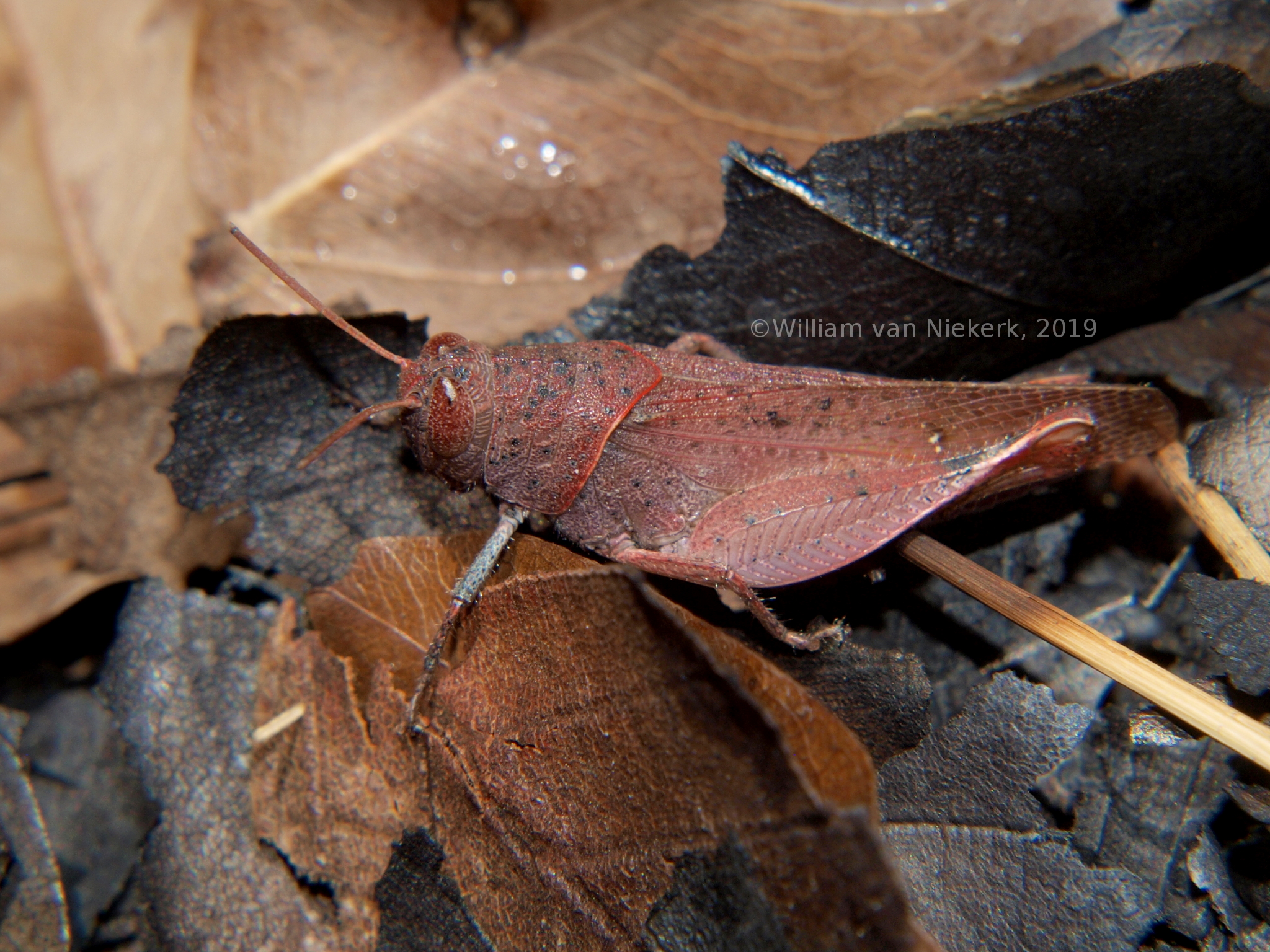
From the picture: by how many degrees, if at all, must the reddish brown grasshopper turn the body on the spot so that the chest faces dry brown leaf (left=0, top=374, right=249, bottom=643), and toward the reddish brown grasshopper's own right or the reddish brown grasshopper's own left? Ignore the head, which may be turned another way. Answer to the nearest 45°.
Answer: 0° — it already faces it

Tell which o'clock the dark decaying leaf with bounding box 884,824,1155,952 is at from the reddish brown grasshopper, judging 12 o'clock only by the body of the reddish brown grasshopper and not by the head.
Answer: The dark decaying leaf is roughly at 7 o'clock from the reddish brown grasshopper.

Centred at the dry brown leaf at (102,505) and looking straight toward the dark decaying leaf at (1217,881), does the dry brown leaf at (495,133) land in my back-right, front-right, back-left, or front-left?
front-left

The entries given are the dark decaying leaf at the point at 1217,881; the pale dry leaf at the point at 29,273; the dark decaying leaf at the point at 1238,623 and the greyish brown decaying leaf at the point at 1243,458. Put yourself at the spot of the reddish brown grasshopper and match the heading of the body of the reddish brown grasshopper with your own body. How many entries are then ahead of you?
1

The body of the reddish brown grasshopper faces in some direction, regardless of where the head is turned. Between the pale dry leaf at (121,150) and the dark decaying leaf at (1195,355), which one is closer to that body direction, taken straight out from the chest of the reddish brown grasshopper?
the pale dry leaf

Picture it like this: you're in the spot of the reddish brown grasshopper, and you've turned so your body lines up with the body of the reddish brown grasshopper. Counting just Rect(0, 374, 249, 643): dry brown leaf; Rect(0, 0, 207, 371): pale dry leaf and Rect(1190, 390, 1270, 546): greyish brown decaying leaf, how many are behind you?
1

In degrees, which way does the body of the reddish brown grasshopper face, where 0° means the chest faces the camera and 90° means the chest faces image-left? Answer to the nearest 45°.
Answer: approximately 90°

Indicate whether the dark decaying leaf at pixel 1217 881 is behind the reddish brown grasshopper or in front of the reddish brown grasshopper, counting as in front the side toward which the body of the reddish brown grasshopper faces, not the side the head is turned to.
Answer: behind

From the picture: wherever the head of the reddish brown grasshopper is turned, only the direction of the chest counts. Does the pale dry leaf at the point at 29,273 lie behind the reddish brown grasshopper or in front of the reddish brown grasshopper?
in front

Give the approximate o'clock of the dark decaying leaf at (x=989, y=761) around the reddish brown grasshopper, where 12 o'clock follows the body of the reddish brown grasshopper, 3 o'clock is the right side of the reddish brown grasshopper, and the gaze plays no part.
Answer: The dark decaying leaf is roughly at 7 o'clock from the reddish brown grasshopper.

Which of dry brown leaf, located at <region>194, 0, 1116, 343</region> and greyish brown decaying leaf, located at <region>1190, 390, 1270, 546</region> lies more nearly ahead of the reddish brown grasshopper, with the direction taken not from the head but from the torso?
the dry brown leaf
